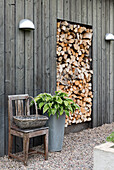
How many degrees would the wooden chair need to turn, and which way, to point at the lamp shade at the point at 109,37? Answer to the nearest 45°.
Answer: approximately 90° to its left

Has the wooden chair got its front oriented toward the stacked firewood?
no

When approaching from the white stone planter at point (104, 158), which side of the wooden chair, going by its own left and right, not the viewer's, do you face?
front

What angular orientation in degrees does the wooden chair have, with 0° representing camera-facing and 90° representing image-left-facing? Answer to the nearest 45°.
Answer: approximately 315°

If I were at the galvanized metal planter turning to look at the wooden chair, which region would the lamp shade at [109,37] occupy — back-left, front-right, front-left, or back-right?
back-right
